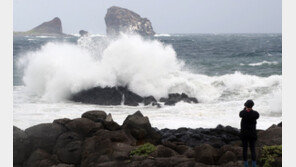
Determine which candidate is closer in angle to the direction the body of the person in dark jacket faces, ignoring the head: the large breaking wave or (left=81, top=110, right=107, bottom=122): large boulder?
the large breaking wave

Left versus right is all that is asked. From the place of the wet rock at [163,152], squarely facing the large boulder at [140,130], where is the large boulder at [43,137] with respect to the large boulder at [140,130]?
left

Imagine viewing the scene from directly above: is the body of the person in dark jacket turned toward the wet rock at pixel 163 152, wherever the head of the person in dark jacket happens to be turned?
no

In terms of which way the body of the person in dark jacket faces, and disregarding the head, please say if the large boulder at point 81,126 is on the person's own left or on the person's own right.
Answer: on the person's own left

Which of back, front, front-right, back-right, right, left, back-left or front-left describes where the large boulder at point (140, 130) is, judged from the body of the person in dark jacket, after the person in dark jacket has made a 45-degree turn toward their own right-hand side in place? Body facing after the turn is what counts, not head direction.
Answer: left

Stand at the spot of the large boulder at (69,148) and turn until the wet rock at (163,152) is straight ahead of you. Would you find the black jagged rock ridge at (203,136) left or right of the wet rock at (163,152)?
left

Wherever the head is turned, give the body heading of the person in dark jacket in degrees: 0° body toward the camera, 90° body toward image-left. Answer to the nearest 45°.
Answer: approximately 180°

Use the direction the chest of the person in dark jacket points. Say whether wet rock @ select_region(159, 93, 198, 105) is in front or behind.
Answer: in front

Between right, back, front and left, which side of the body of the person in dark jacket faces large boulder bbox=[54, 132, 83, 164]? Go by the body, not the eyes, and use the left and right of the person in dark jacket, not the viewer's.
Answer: left

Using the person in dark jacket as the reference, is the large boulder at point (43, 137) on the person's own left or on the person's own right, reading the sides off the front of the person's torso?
on the person's own left

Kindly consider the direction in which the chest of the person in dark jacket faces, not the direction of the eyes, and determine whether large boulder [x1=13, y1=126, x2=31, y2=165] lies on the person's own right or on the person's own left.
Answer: on the person's own left

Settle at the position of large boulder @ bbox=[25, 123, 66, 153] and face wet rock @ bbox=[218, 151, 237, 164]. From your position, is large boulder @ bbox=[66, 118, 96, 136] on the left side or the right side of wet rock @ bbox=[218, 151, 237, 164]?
left

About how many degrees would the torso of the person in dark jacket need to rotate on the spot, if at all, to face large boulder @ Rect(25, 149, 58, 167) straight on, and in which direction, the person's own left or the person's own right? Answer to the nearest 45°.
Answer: approximately 90° to the person's own left

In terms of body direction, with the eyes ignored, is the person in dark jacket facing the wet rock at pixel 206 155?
no
